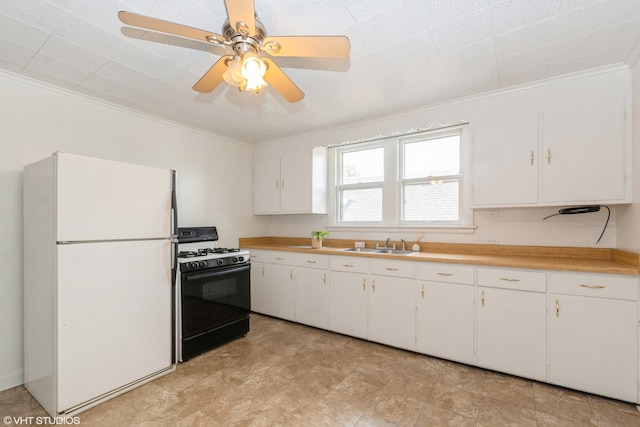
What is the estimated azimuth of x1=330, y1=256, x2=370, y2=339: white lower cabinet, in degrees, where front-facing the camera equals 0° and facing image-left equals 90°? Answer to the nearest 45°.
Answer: approximately 45°

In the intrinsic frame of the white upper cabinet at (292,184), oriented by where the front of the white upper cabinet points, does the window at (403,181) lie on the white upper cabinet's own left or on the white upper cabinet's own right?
on the white upper cabinet's own left

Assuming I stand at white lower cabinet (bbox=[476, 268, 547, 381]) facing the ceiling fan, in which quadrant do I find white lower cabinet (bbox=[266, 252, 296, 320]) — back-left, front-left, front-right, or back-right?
front-right

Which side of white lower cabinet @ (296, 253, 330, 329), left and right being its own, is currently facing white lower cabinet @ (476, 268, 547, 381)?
left

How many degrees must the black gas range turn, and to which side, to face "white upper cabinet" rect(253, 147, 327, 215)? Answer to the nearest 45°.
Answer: approximately 90° to its left

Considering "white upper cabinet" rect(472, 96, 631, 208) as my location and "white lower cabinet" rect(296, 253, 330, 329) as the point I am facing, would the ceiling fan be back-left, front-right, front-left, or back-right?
front-left

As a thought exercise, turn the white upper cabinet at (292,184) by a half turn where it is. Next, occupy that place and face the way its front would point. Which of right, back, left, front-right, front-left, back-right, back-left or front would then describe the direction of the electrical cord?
right

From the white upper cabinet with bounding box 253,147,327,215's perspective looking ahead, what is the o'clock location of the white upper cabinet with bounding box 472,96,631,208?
the white upper cabinet with bounding box 472,96,631,208 is roughly at 9 o'clock from the white upper cabinet with bounding box 253,147,327,215.

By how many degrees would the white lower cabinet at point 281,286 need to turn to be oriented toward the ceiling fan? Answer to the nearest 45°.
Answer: approximately 45° to its left

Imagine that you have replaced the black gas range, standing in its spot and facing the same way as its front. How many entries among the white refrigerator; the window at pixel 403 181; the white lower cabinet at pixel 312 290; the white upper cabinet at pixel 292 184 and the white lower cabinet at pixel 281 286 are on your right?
1

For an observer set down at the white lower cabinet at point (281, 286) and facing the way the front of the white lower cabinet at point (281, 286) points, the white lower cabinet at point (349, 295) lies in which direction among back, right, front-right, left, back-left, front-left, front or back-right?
left
